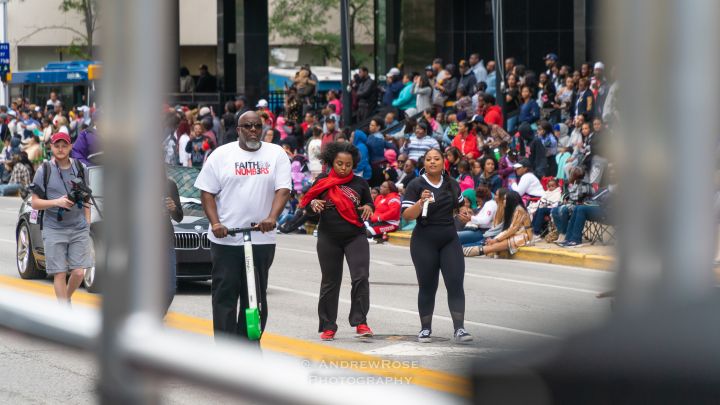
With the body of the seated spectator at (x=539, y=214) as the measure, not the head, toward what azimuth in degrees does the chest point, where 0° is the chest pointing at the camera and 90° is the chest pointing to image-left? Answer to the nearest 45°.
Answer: approximately 45°

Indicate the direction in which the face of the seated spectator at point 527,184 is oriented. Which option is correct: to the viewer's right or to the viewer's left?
to the viewer's left

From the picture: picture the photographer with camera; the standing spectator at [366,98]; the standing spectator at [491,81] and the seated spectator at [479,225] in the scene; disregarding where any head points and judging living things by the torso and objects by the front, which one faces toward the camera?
the photographer with camera

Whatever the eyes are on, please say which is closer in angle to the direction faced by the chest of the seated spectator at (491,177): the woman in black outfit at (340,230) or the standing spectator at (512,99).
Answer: the woman in black outfit

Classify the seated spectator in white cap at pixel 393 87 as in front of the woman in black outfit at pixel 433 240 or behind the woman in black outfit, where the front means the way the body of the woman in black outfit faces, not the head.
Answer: behind

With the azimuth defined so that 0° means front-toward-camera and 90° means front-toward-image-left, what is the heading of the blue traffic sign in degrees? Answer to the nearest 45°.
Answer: approximately 0°

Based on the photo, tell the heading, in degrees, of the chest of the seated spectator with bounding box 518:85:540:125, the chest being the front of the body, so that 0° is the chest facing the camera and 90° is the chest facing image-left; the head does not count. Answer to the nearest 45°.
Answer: approximately 45°

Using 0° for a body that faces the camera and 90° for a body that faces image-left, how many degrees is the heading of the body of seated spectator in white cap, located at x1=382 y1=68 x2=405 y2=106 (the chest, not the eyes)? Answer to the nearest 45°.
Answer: approximately 45°
